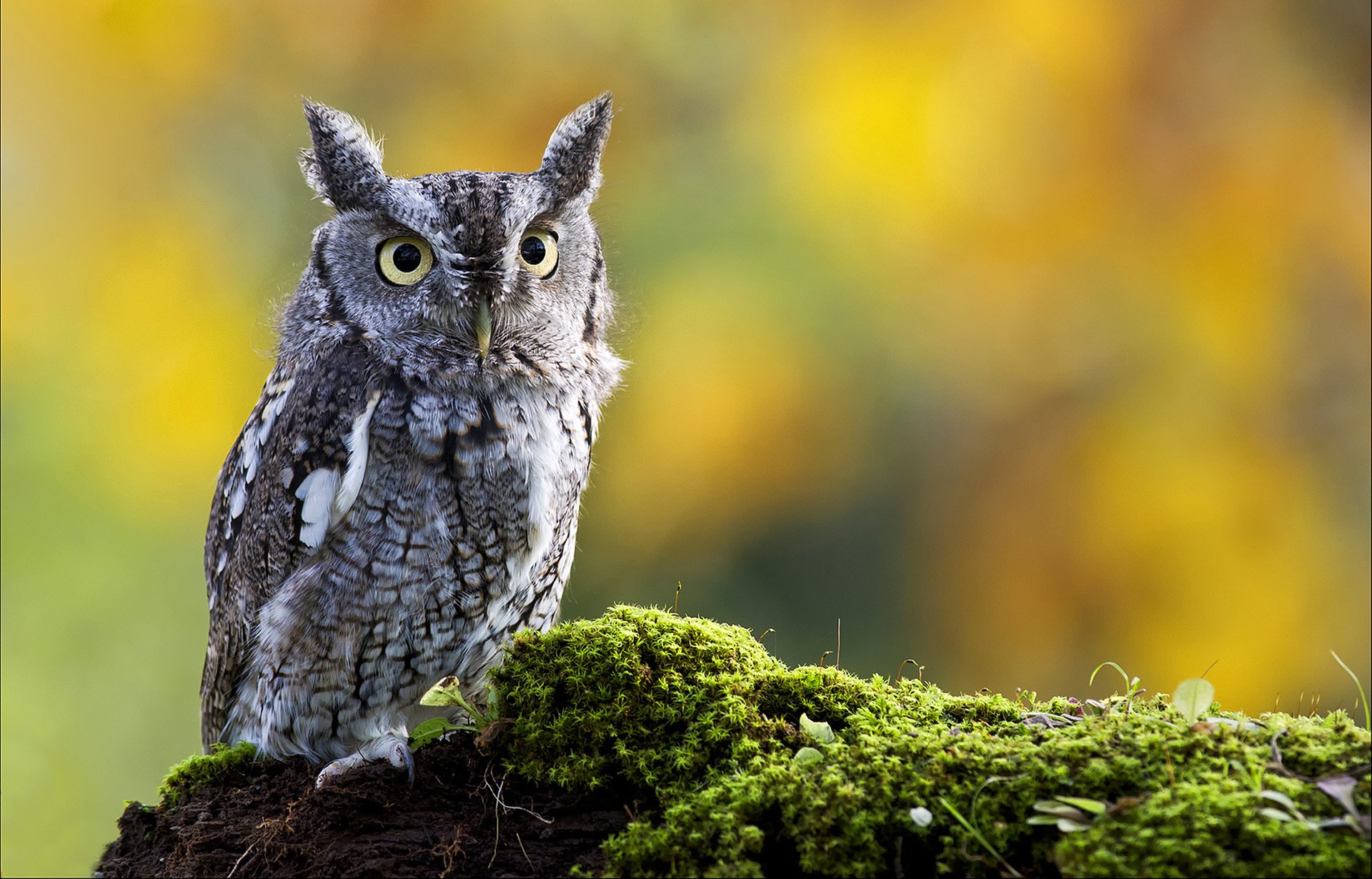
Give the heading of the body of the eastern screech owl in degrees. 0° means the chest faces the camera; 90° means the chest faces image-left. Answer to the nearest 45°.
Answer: approximately 315°
